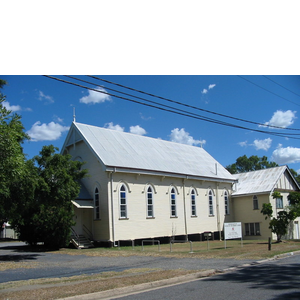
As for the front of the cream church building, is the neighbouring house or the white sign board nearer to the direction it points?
the white sign board

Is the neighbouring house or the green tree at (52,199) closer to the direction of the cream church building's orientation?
the green tree

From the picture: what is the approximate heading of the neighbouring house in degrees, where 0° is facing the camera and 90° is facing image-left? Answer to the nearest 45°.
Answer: approximately 315°

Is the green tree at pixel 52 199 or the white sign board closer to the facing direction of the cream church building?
the green tree

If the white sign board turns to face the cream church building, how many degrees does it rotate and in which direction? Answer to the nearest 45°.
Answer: approximately 135° to its right

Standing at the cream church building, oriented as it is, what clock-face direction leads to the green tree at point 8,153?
The green tree is roughly at 11 o'clock from the cream church building.

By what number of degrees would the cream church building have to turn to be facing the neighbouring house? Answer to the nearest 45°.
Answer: approximately 180°

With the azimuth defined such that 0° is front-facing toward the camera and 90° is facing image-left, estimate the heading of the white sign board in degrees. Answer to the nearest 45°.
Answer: approximately 0°

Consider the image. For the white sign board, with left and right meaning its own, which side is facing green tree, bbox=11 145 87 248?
right

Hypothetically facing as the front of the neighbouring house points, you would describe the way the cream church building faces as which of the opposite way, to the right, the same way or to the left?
to the right

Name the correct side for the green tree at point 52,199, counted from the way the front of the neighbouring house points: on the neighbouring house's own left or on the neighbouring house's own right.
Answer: on the neighbouring house's own right

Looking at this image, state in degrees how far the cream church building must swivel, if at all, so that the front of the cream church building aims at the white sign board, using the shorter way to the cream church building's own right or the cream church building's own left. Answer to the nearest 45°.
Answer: approximately 90° to the cream church building's own left
